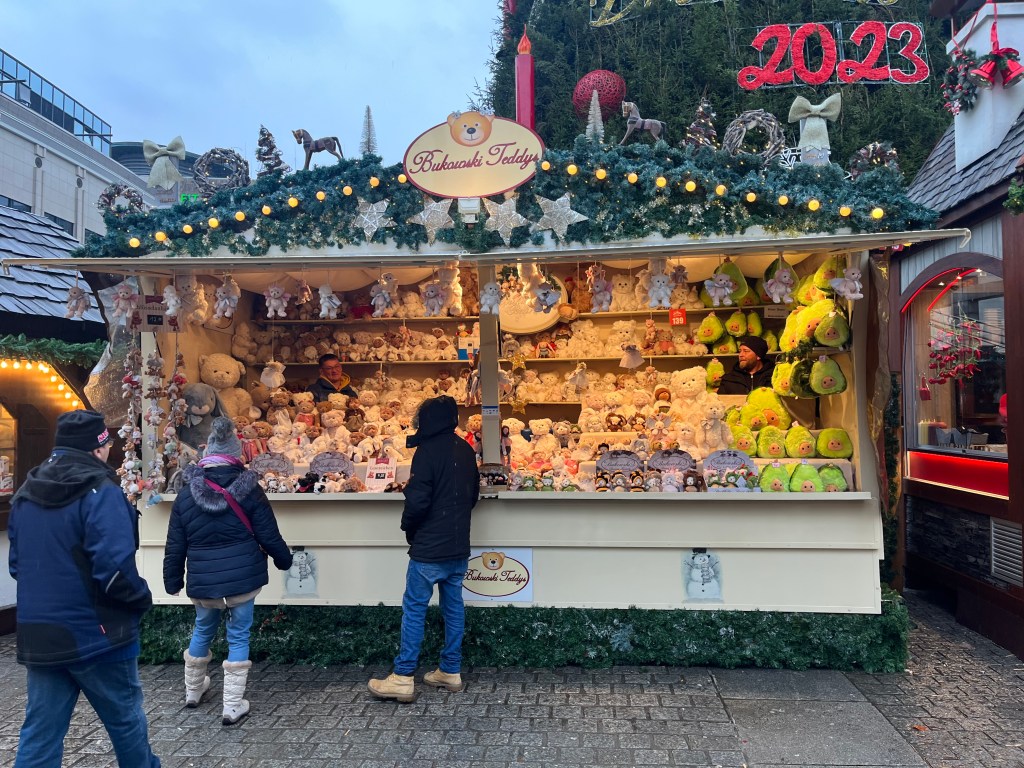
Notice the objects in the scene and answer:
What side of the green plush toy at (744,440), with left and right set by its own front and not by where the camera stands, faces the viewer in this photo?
front

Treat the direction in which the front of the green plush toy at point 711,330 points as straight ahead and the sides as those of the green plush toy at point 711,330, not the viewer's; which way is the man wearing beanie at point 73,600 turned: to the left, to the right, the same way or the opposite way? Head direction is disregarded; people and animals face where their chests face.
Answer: the opposite way

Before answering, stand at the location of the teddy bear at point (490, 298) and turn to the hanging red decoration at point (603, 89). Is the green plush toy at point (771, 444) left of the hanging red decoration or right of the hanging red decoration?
right

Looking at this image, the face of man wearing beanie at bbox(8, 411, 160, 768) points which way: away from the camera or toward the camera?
away from the camera

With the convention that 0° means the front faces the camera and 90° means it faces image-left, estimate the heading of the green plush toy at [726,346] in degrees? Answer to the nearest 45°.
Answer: approximately 0°

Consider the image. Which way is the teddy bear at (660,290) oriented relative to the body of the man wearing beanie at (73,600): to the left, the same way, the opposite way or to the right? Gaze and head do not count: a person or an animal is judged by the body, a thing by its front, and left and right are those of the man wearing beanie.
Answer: the opposite way

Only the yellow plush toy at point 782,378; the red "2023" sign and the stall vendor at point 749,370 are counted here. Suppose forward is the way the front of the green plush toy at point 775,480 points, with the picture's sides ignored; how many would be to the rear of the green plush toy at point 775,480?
3

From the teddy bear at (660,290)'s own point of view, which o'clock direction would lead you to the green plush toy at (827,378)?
The green plush toy is roughly at 8 o'clock from the teddy bear.

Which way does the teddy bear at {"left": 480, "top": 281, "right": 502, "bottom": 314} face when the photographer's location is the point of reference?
facing the viewer

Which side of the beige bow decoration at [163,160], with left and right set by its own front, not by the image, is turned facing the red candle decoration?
left

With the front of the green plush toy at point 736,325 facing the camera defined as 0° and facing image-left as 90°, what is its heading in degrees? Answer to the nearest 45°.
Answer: approximately 0°

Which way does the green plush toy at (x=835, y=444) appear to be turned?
toward the camera
